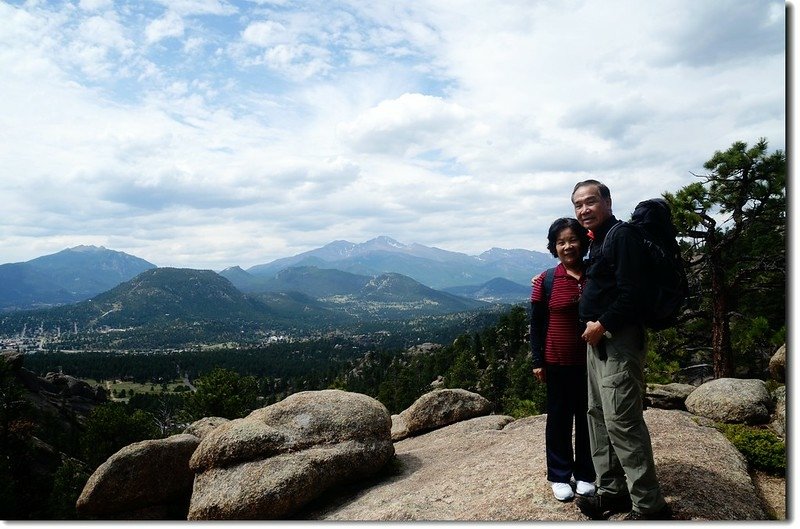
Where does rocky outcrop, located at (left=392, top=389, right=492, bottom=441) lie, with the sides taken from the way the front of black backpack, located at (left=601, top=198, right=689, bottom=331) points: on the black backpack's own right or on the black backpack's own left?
on the black backpack's own left

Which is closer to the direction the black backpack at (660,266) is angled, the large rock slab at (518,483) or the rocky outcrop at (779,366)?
the rocky outcrop

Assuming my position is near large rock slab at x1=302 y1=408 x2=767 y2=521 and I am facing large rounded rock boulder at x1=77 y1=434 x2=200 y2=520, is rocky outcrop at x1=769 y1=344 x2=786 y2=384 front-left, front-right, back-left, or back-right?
back-right

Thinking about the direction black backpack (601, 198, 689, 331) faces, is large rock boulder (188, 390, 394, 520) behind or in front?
behind
